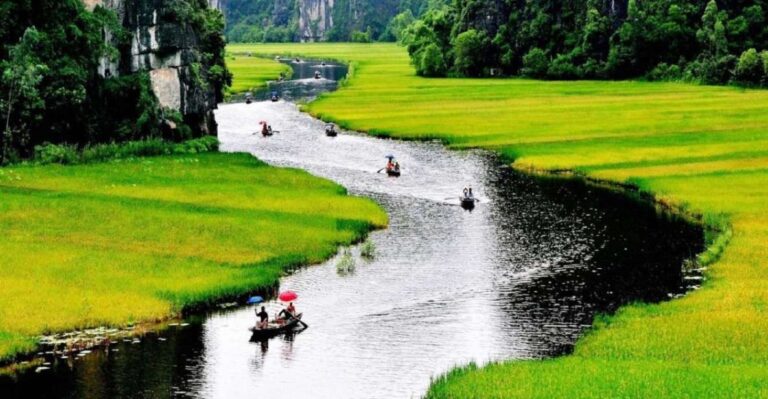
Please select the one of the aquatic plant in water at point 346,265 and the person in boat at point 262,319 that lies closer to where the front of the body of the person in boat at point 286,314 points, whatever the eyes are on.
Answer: the person in boat

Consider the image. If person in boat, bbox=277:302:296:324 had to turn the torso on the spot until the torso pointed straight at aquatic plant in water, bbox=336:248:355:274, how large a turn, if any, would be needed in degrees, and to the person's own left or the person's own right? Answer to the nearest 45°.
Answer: approximately 135° to the person's own right

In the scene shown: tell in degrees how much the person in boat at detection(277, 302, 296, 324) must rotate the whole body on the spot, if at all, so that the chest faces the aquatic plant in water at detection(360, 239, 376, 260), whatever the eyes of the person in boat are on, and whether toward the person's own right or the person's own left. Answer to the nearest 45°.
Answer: approximately 135° to the person's own right

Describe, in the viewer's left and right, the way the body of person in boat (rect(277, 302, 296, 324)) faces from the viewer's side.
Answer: facing the viewer and to the left of the viewer
